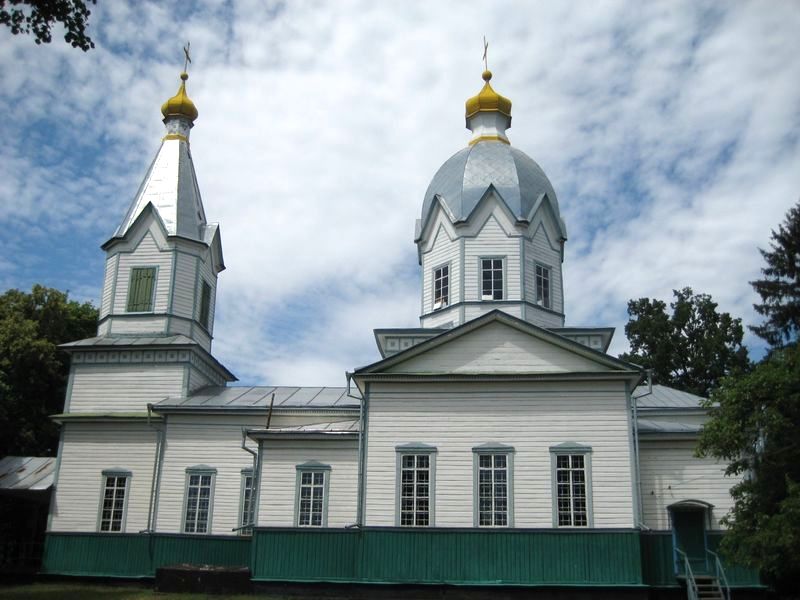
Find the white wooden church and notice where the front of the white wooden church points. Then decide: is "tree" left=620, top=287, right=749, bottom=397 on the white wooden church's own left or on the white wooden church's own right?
on the white wooden church's own right

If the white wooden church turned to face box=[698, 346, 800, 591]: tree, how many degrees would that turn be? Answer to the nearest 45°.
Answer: approximately 135° to its left

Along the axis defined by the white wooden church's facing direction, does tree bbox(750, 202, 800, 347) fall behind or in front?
behind
